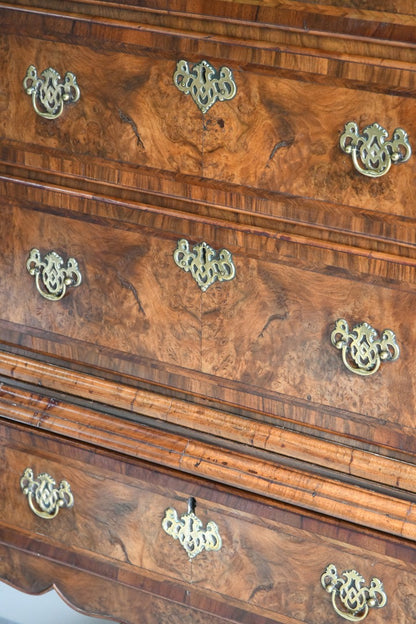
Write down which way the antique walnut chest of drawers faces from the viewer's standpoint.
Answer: facing the viewer and to the left of the viewer
